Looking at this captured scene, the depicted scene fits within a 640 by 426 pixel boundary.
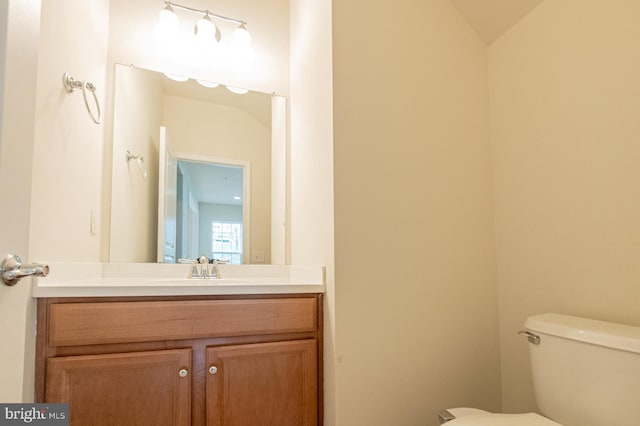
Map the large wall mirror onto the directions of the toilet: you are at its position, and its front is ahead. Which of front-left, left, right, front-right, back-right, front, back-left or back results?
front-right

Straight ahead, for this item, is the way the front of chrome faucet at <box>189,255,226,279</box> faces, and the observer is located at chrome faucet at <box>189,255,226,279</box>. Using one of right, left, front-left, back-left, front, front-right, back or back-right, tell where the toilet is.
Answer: front-left

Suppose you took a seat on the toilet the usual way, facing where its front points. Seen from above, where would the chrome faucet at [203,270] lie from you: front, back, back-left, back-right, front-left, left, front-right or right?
front-right

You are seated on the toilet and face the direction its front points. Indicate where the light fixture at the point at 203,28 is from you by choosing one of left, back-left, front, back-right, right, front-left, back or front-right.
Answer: front-right

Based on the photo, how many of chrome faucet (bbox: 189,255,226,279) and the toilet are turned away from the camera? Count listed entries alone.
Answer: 0

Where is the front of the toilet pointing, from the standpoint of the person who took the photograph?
facing the viewer and to the left of the viewer

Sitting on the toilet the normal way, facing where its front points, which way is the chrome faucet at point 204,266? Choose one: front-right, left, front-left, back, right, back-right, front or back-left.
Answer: front-right

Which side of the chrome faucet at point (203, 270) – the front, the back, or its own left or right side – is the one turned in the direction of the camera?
front

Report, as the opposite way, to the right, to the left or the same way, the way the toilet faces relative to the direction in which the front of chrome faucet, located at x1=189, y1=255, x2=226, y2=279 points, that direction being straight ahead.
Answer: to the right
